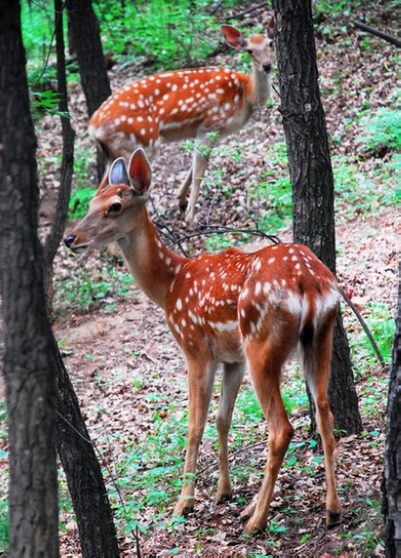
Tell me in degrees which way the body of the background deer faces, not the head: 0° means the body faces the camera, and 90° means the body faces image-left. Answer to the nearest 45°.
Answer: approximately 270°

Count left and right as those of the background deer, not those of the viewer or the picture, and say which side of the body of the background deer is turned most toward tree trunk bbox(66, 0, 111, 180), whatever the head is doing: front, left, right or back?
back

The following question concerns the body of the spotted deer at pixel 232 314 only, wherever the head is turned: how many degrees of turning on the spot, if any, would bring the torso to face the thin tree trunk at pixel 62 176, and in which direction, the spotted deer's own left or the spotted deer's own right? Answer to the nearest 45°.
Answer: approximately 45° to the spotted deer's own right

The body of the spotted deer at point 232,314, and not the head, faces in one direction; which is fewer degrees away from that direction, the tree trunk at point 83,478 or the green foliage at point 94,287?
the green foliage

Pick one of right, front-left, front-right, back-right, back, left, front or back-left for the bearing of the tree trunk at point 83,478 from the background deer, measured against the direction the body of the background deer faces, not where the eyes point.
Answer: right

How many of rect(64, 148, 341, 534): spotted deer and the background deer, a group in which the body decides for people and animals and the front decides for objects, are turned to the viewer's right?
1

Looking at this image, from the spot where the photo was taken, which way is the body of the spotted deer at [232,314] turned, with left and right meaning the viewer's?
facing away from the viewer and to the left of the viewer

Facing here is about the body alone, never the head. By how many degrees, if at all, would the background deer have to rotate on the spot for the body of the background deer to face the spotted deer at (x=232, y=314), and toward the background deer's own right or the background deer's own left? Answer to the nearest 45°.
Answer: approximately 90° to the background deer's own right

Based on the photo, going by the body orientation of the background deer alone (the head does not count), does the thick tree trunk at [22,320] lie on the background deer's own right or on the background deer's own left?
on the background deer's own right

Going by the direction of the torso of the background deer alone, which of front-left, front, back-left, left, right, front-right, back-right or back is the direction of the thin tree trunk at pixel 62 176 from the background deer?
back-right
